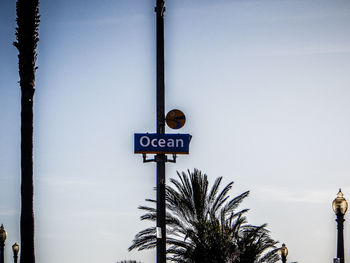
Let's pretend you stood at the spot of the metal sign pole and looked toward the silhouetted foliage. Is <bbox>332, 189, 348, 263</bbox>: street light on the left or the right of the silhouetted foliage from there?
right

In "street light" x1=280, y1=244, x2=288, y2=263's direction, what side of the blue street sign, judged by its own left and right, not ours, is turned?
back

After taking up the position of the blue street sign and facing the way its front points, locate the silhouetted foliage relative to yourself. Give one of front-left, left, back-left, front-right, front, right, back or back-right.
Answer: back

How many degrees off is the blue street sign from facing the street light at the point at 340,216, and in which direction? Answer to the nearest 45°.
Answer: approximately 135° to its left

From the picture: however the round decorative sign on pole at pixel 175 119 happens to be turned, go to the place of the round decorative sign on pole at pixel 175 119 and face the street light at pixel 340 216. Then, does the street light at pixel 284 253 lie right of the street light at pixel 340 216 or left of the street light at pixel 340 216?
left

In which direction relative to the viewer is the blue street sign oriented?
toward the camera

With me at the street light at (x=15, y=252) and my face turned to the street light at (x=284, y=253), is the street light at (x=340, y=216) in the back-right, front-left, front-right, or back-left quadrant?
front-right

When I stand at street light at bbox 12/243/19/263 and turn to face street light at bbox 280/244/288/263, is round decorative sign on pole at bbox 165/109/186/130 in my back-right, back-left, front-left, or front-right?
front-right
